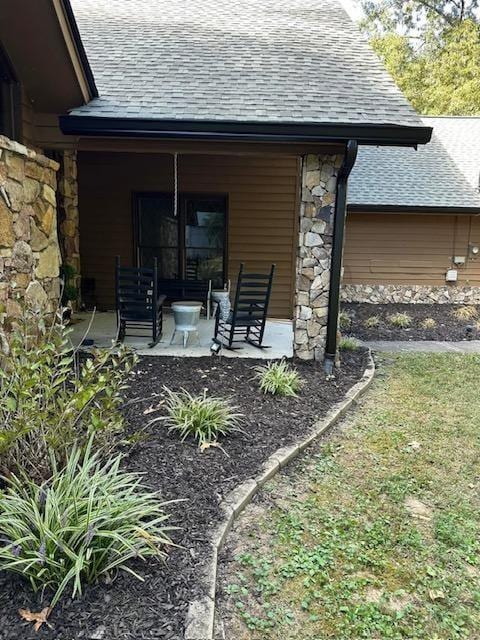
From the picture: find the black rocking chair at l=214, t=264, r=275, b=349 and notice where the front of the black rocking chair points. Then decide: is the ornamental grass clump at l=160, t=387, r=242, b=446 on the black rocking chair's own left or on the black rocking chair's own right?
on the black rocking chair's own left

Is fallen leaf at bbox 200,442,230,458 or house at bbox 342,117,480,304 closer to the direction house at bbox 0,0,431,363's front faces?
the fallen leaf

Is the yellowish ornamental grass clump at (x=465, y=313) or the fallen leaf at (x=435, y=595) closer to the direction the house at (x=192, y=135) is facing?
the fallen leaf

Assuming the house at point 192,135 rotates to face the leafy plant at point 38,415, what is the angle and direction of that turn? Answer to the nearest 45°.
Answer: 0° — it already faces it
